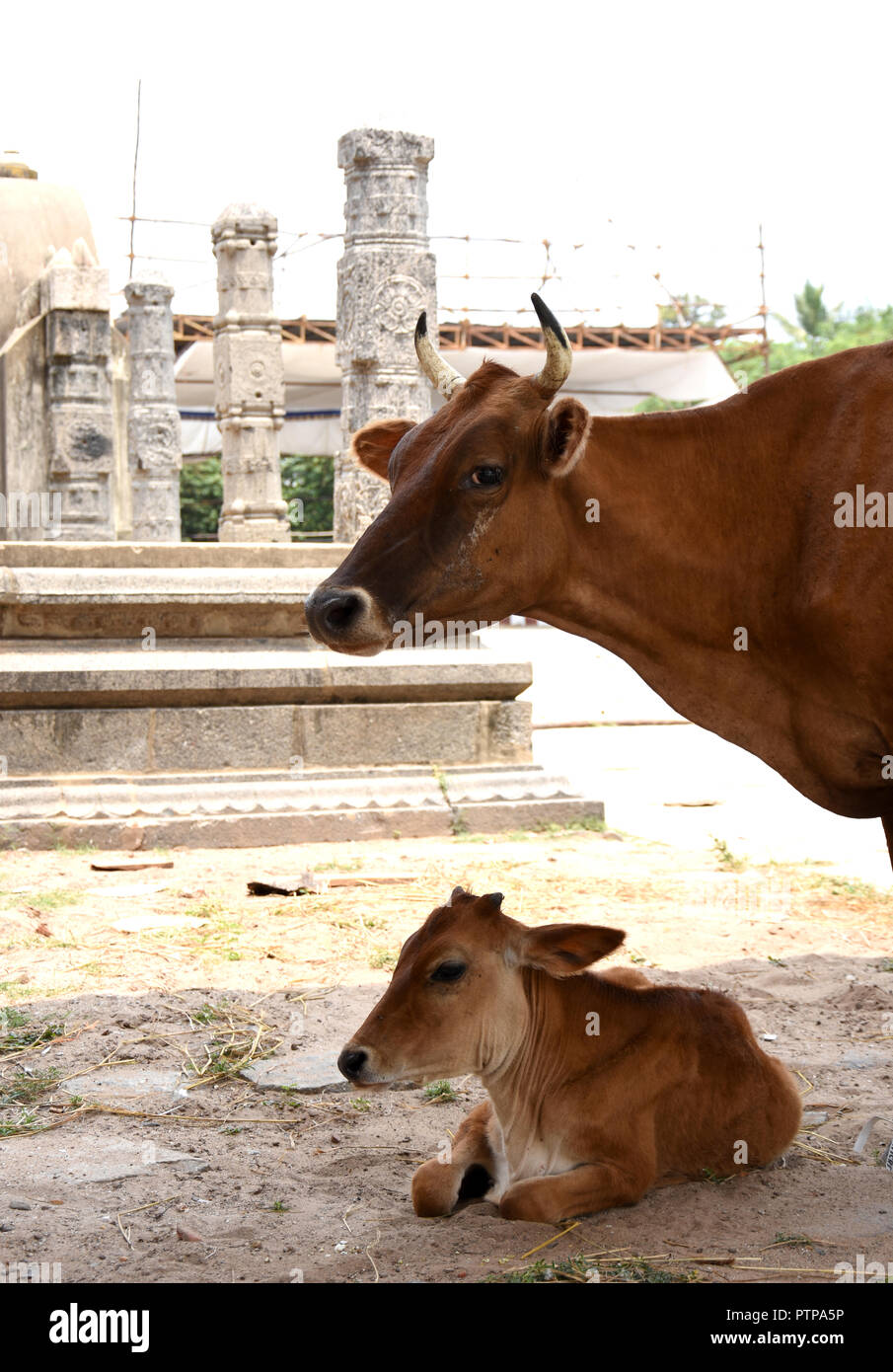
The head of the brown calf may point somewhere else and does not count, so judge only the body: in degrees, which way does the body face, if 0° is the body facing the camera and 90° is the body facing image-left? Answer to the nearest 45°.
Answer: approximately 45°

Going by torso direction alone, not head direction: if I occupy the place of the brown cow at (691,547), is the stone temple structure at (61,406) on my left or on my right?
on my right

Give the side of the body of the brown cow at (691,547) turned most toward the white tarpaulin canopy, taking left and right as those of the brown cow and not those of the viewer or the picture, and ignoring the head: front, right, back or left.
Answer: right

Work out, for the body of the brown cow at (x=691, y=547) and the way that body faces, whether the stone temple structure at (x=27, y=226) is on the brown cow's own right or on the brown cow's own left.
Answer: on the brown cow's own right

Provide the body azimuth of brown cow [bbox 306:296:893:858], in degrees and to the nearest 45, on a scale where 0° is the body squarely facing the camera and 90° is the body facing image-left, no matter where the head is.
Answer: approximately 90°
